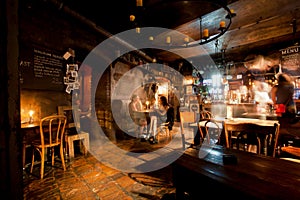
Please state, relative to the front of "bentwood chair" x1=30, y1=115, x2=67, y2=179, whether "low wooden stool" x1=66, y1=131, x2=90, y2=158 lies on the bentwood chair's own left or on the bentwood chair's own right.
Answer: on the bentwood chair's own right

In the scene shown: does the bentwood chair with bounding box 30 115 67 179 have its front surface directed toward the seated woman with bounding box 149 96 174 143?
no

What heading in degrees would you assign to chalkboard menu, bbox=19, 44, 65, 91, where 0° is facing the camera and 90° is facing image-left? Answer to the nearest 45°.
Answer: approximately 315°

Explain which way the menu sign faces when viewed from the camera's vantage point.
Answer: facing the viewer and to the left of the viewer

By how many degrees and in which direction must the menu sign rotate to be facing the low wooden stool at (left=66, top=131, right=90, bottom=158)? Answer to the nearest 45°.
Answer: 0° — it already faces it

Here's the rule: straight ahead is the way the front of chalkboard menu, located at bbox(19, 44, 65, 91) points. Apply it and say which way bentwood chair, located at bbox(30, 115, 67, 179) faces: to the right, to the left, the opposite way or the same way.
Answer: the opposite way

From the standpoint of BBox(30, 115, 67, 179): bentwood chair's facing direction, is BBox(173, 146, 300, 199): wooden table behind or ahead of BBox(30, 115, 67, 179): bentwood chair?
behind

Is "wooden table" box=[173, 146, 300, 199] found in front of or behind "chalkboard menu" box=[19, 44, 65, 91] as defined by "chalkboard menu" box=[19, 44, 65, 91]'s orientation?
in front

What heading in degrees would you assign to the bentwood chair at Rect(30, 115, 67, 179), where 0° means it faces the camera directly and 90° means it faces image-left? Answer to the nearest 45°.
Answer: approximately 135°
